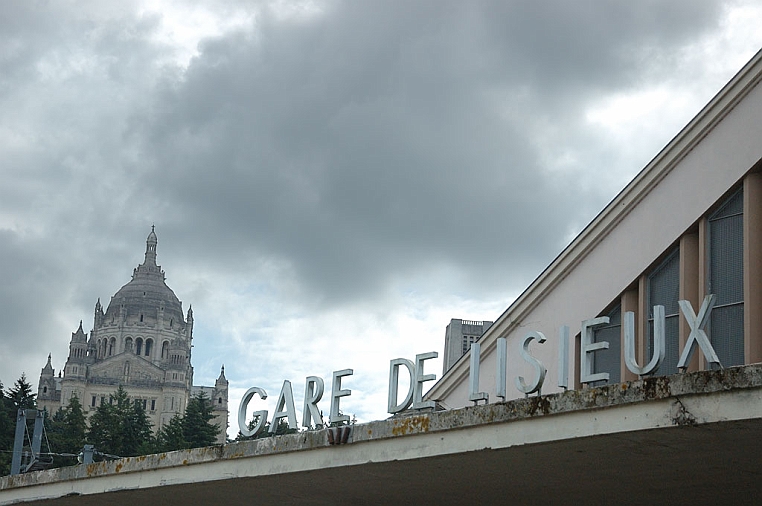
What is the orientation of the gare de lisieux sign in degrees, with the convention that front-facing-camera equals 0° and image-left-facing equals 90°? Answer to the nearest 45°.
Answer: approximately 45°

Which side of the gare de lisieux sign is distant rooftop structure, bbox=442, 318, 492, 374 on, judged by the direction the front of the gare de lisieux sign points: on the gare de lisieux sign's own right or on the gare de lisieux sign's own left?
on the gare de lisieux sign's own right
